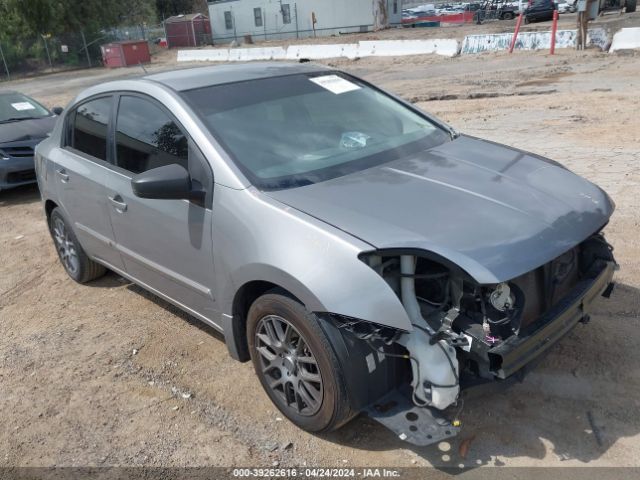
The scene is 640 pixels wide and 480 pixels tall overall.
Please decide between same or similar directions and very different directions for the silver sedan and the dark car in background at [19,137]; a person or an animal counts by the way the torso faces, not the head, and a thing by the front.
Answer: same or similar directions

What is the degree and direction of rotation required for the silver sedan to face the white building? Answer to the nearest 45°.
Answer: approximately 135° to its left

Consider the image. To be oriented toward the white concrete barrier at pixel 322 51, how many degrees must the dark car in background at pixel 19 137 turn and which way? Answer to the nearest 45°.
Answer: approximately 90° to its left

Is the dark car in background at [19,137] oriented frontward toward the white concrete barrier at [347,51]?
no

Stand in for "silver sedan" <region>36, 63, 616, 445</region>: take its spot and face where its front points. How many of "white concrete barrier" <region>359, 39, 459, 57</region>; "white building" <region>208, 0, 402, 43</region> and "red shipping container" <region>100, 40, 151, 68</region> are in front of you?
0

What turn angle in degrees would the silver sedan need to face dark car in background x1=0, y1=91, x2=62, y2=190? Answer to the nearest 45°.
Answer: approximately 180°

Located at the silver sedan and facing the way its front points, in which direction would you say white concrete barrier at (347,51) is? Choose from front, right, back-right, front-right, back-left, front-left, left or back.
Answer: back-left

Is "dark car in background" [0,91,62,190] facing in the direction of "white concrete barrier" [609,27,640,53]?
no

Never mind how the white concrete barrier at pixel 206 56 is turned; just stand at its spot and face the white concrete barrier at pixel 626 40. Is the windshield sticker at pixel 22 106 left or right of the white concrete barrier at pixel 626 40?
right

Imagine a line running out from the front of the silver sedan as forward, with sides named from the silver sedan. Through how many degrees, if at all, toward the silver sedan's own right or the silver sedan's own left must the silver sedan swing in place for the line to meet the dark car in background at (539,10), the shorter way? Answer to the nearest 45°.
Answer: approximately 135° to the silver sedan's own left

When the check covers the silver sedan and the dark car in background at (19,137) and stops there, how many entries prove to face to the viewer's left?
0

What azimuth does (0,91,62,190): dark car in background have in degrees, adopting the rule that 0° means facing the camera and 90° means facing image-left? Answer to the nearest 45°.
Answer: approximately 315°

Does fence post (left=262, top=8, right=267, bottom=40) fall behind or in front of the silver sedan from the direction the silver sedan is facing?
behind

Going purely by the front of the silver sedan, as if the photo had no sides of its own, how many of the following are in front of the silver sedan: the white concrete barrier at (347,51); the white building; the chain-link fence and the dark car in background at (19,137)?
0

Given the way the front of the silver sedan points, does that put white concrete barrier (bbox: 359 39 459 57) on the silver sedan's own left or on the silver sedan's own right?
on the silver sedan's own left

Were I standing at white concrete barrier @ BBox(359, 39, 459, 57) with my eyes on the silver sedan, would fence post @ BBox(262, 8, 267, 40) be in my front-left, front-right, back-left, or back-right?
back-right

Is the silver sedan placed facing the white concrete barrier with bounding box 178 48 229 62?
no

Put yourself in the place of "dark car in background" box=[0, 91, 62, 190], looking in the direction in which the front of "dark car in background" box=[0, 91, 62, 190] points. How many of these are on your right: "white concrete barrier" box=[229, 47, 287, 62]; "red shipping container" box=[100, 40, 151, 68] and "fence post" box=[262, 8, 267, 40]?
0

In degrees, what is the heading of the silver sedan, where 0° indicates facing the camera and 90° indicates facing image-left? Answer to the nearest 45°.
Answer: approximately 315°
